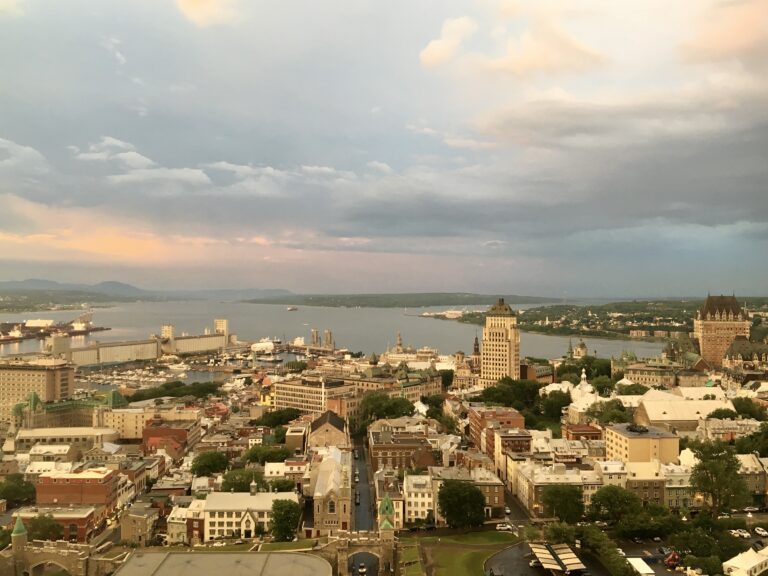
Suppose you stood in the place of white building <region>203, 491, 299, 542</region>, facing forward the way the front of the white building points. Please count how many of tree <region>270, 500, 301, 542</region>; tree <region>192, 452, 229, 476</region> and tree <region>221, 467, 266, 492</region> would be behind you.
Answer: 2

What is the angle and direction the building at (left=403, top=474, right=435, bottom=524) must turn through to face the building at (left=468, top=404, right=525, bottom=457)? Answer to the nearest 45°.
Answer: approximately 180°

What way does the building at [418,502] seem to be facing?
toward the camera

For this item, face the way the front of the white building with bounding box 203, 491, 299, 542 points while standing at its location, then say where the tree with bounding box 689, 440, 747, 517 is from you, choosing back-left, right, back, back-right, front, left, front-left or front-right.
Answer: left

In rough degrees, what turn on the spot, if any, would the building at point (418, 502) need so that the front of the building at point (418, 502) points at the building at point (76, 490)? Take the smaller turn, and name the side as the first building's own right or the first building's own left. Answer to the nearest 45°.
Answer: approximately 90° to the first building's own right

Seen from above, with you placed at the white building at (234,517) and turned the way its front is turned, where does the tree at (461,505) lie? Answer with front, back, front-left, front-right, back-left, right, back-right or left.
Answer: left

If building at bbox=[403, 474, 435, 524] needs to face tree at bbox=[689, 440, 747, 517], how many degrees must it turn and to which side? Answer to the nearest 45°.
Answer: approximately 90° to its left

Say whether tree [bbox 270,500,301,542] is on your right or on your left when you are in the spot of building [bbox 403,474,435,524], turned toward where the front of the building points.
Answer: on your right

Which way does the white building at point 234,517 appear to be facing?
toward the camera

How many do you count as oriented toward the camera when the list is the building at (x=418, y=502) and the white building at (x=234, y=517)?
2

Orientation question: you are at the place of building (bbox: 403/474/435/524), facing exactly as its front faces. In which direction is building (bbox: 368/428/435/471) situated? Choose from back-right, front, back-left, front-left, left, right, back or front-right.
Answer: back

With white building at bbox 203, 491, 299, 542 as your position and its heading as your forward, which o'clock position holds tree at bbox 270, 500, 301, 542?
The tree is roughly at 10 o'clock from the white building.

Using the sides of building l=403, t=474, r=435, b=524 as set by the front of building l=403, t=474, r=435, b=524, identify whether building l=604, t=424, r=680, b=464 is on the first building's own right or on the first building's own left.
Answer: on the first building's own left

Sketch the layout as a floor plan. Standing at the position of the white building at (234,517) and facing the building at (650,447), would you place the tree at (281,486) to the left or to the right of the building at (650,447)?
left

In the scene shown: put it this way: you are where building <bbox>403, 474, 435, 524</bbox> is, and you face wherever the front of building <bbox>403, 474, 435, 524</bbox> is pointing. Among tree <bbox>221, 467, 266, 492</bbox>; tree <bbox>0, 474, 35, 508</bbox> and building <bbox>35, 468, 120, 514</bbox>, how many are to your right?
3

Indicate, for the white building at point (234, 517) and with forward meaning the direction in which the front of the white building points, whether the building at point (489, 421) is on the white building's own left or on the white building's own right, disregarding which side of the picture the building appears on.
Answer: on the white building's own left

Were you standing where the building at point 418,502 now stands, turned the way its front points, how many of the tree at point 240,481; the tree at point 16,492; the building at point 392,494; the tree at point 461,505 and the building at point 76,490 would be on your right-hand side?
4
